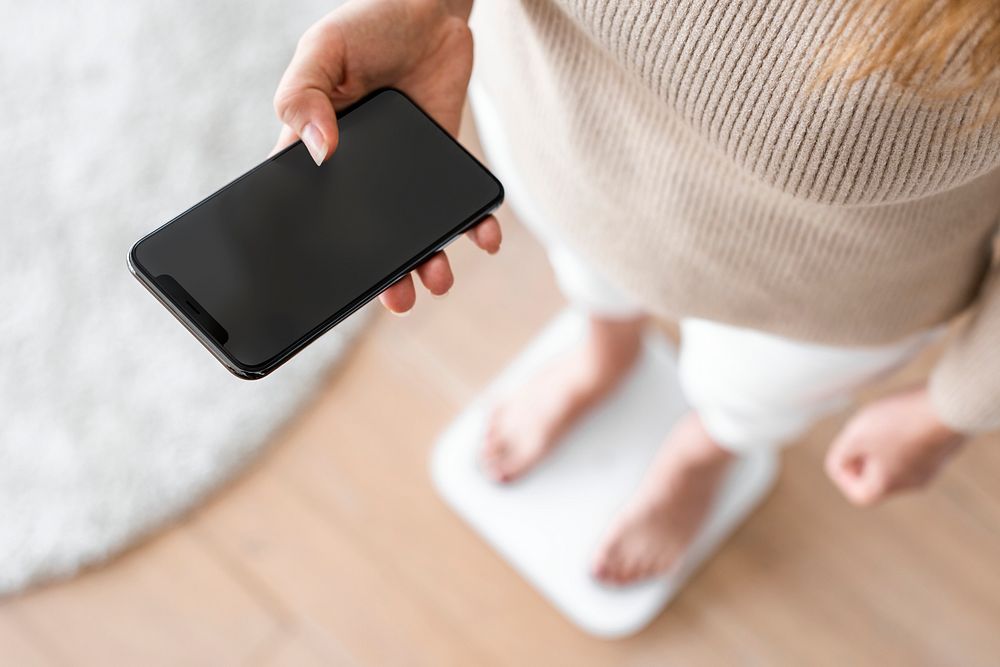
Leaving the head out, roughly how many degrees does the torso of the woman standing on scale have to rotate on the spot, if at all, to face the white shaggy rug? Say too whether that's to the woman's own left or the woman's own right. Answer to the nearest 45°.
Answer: approximately 90° to the woman's own right

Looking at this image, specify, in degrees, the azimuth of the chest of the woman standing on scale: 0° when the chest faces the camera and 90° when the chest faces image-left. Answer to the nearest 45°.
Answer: approximately 45°
